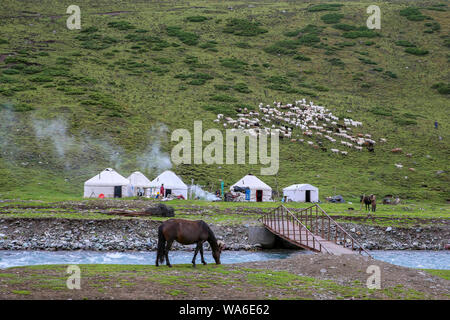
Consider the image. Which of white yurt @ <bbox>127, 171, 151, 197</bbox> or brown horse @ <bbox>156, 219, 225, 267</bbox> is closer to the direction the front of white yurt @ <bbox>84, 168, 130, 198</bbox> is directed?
the brown horse

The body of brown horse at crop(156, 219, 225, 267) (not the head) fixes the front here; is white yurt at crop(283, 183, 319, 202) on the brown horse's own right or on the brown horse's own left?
on the brown horse's own left

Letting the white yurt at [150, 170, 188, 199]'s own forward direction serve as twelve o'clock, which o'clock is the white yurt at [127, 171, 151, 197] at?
the white yurt at [127, 171, 151, 197] is roughly at 4 o'clock from the white yurt at [150, 170, 188, 199].

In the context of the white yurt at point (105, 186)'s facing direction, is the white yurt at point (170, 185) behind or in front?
in front

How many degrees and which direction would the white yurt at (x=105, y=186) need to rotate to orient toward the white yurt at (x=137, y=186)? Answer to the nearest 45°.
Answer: approximately 90° to its left

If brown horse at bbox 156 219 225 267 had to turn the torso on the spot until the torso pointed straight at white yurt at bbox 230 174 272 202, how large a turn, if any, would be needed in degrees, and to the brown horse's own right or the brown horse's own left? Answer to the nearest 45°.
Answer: approximately 90° to the brown horse's own left

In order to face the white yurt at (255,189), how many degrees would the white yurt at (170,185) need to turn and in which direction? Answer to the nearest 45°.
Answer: approximately 90° to its left

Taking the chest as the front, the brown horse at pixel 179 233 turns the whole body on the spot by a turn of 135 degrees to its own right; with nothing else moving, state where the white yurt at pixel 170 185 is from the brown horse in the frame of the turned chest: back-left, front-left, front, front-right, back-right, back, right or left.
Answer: back-right

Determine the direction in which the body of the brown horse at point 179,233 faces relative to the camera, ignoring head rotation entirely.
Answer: to the viewer's right

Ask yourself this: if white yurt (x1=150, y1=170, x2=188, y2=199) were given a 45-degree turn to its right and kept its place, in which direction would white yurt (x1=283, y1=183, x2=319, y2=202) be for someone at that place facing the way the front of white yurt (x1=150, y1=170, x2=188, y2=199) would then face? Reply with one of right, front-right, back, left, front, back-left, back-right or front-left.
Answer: back-left

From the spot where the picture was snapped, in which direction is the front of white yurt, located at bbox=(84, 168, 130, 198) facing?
facing the viewer and to the right of the viewer
